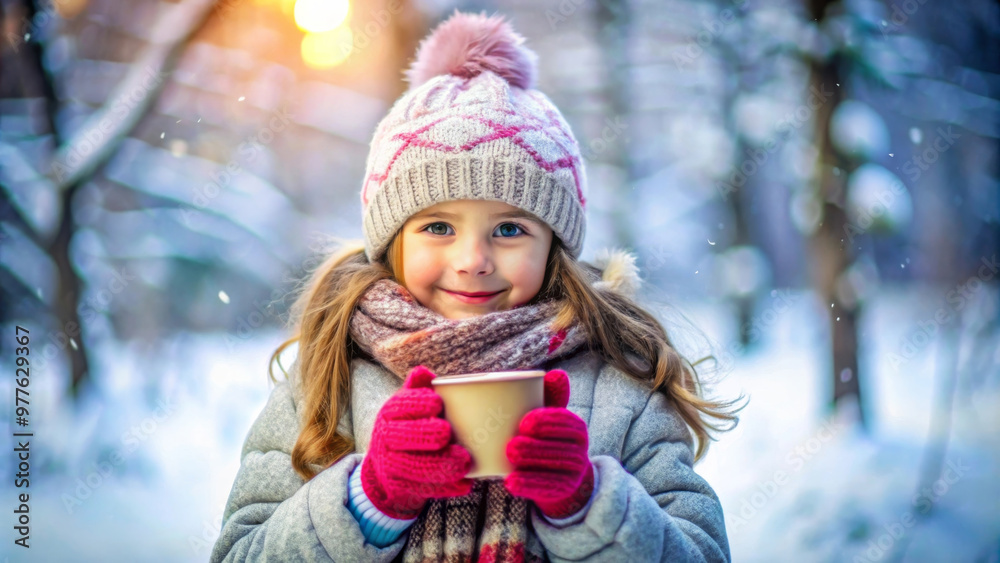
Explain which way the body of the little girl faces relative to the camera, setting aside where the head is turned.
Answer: toward the camera

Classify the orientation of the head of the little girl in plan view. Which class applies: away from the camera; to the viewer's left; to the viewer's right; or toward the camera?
toward the camera
